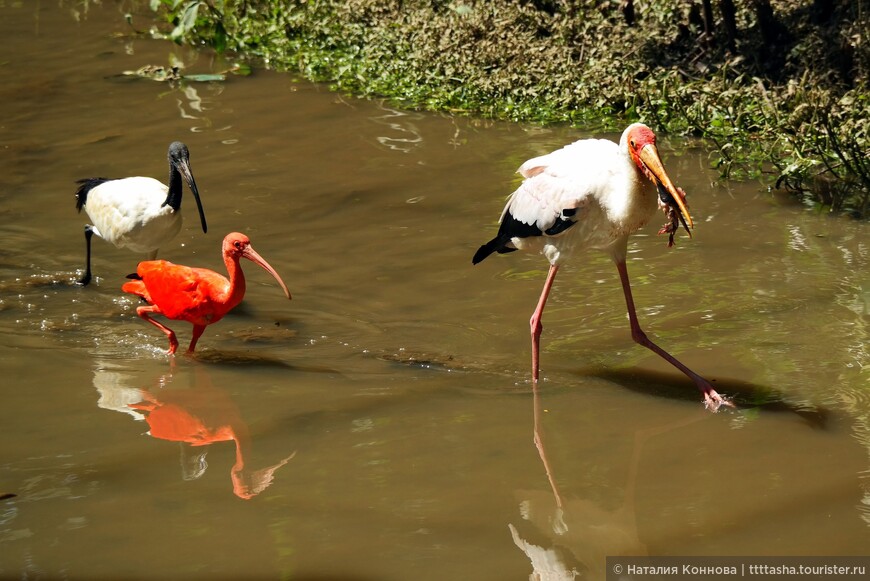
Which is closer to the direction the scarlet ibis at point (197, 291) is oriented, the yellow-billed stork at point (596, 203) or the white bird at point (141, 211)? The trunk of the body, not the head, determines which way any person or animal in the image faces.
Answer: the yellow-billed stork

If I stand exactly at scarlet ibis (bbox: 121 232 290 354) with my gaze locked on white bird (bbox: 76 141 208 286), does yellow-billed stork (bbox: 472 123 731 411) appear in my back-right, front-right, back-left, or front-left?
back-right

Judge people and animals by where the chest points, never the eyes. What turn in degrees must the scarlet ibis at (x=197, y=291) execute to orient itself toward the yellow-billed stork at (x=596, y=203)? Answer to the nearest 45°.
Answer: approximately 45° to its right

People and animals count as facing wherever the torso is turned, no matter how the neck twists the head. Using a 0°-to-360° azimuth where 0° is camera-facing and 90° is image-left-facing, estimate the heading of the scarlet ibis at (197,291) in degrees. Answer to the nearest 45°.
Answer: approximately 270°

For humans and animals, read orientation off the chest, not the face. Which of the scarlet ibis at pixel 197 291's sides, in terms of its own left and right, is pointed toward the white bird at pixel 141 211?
left
